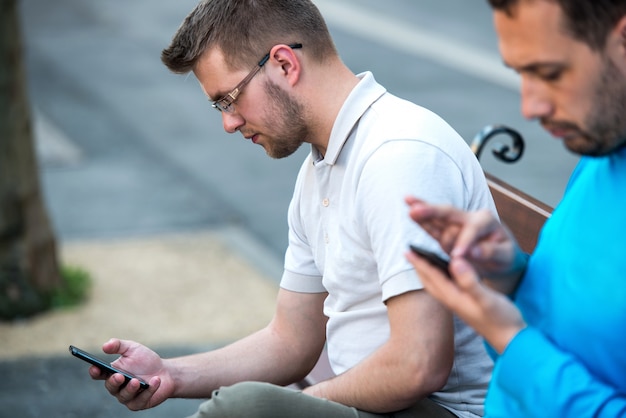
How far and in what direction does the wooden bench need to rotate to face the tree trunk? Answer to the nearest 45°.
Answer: approximately 90° to its right

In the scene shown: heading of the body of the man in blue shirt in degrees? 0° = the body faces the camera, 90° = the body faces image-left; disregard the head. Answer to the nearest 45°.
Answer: approximately 90°

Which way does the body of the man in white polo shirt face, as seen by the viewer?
to the viewer's left

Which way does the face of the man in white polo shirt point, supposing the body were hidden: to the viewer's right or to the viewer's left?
to the viewer's left

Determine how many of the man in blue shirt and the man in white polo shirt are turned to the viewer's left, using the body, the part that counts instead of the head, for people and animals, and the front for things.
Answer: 2

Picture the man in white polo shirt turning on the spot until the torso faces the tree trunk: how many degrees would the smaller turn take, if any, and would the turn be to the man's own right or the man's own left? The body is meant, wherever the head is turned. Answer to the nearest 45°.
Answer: approximately 45° to the man's own right
